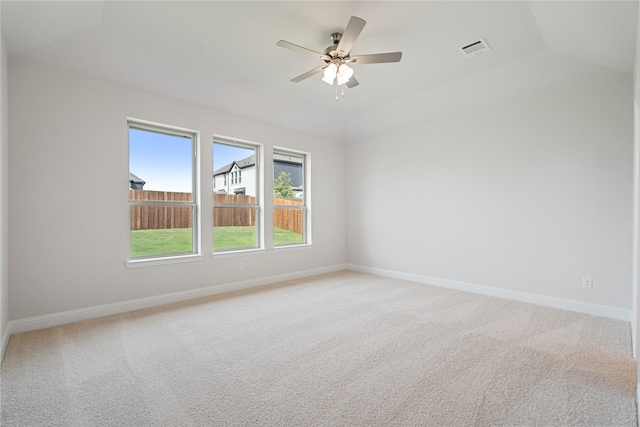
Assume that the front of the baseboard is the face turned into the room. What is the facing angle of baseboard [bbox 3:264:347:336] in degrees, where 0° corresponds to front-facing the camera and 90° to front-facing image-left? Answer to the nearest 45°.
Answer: approximately 315°

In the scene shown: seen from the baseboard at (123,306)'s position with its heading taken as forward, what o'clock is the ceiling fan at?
The ceiling fan is roughly at 12 o'clock from the baseboard.

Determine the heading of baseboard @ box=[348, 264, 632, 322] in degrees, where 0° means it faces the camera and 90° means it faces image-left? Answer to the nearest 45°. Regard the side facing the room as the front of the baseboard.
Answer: approximately 45°
